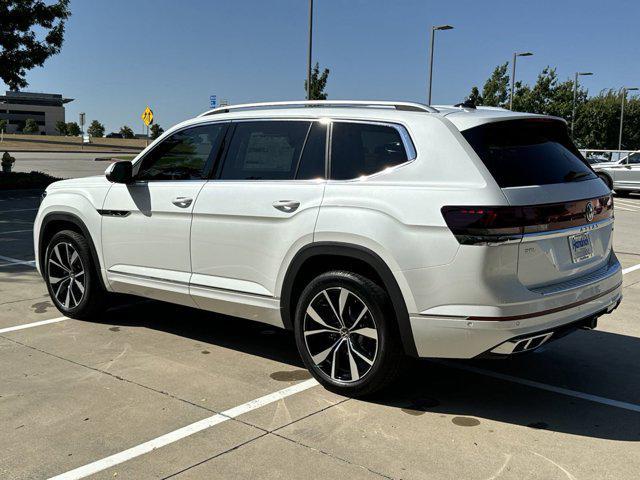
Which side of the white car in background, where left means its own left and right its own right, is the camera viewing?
left

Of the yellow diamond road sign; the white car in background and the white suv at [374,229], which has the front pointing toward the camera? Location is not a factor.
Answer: the yellow diamond road sign

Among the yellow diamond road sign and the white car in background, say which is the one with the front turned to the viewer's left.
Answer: the white car in background

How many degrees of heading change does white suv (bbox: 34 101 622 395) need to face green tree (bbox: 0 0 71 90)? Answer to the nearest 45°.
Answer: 0° — it already faces it

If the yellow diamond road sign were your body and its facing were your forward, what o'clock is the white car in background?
The white car in background is roughly at 11 o'clock from the yellow diamond road sign.

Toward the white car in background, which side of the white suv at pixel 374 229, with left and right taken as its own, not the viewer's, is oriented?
right

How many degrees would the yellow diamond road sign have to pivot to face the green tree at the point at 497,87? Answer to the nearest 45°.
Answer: approximately 90° to its left

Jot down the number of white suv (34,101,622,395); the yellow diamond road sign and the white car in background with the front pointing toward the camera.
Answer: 1

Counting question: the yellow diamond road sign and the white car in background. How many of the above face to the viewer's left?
1

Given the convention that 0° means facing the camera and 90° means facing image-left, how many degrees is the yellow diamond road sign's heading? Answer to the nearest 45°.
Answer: approximately 0°

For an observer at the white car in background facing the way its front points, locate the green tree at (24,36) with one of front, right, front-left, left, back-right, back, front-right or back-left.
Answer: front-left

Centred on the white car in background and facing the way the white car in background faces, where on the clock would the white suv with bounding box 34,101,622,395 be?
The white suv is roughly at 9 o'clock from the white car in background.

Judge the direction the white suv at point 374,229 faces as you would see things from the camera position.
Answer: facing away from the viewer and to the left of the viewer
